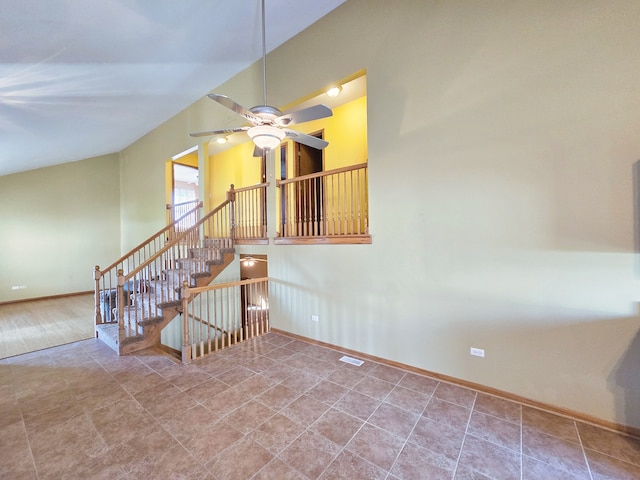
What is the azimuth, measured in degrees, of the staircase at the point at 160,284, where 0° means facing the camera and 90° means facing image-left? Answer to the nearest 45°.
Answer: approximately 45°

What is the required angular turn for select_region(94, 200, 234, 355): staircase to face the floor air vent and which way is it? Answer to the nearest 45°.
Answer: approximately 90° to its left
